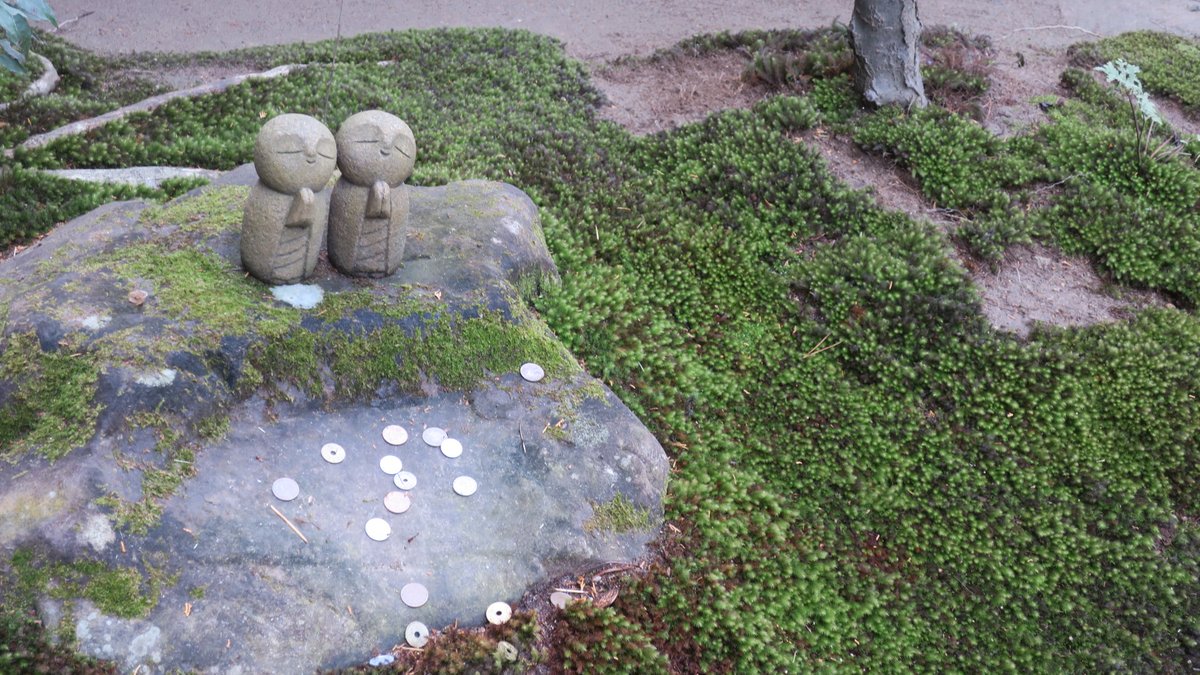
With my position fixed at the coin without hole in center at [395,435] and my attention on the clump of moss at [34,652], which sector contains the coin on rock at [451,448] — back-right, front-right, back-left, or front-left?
back-left

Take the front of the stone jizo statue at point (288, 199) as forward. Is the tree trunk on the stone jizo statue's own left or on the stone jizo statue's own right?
on the stone jizo statue's own left

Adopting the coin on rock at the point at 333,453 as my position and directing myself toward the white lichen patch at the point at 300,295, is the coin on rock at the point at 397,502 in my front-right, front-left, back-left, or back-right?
back-right

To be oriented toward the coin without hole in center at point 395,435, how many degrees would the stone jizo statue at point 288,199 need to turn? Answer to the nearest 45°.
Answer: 0° — it already faces it

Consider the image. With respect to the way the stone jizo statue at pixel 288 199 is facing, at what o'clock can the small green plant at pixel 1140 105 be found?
The small green plant is roughly at 10 o'clock from the stone jizo statue.

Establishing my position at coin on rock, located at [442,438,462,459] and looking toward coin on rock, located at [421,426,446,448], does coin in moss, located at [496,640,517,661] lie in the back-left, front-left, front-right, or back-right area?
back-left

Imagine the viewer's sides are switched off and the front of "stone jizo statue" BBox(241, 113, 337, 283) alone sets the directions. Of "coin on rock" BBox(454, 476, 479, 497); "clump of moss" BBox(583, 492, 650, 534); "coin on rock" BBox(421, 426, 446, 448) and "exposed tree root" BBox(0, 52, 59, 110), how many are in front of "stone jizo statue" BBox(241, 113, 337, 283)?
3

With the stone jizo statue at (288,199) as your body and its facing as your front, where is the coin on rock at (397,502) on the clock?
The coin on rock is roughly at 1 o'clock from the stone jizo statue.

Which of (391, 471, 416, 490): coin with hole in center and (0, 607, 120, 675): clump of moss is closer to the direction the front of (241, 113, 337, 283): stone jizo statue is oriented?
the coin with hole in center

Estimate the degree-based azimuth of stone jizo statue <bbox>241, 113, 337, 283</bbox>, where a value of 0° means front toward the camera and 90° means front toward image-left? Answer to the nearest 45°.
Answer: approximately 315°

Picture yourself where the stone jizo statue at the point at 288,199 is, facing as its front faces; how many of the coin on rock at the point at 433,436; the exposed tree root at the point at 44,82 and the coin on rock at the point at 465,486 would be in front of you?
2

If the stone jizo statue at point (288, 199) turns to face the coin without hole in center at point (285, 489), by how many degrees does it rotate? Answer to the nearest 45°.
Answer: approximately 45° to its right
